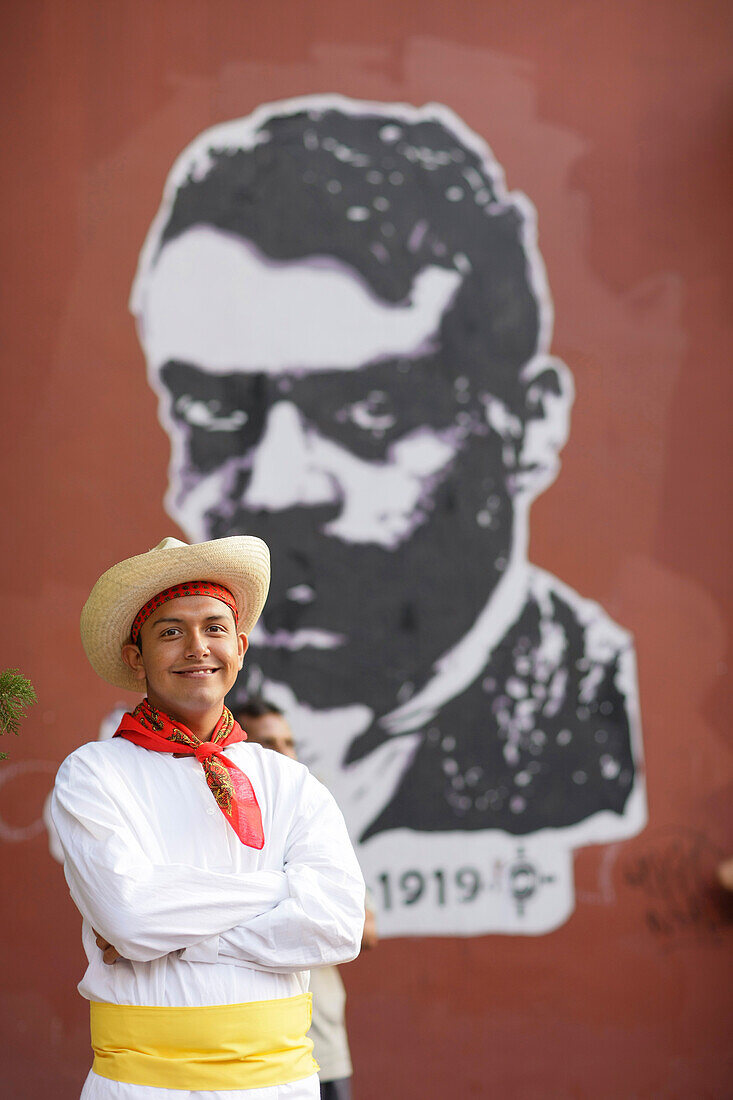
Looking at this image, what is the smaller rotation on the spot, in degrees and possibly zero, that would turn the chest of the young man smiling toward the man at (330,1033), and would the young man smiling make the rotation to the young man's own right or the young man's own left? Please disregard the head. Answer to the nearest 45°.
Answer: approximately 180°

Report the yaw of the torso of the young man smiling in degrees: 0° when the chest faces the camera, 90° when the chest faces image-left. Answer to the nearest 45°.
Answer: approximately 0°
